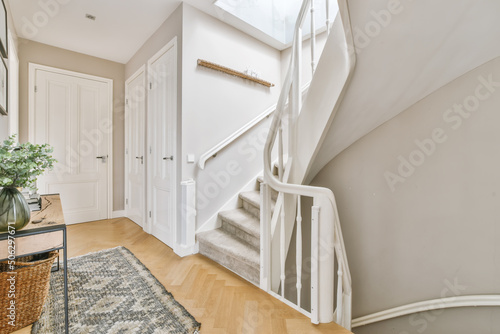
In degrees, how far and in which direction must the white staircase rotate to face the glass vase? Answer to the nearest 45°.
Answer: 0° — it already faces it

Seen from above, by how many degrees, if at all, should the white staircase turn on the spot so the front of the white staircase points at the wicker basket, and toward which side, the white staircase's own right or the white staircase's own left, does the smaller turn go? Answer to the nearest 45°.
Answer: approximately 45° to the white staircase's own right

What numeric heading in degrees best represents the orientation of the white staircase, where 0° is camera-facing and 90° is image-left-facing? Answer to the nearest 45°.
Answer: approximately 45°

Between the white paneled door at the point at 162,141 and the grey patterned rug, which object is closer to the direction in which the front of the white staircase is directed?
the grey patterned rug

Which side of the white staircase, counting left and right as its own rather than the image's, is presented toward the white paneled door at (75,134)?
right
